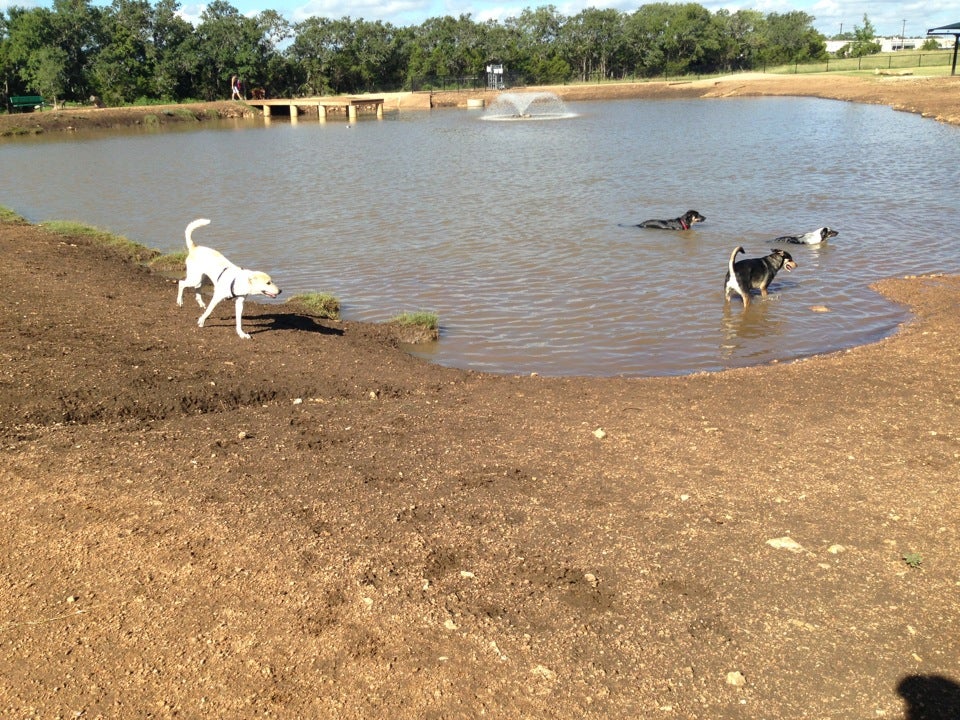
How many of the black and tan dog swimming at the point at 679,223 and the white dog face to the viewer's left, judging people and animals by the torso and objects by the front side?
0

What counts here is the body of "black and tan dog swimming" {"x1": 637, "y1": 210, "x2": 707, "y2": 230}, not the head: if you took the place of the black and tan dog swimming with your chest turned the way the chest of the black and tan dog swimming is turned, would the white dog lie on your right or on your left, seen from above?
on your right

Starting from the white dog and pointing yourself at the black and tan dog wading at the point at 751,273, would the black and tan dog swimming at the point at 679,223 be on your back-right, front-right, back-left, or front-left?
front-left

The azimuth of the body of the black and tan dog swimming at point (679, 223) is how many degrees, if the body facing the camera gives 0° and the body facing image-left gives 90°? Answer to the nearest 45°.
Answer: approximately 270°

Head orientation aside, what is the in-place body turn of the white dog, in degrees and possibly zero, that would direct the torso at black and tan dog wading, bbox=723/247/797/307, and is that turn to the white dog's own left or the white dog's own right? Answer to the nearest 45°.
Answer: approximately 45° to the white dog's own left

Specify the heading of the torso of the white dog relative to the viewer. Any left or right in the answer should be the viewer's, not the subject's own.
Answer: facing the viewer and to the right of the viewer

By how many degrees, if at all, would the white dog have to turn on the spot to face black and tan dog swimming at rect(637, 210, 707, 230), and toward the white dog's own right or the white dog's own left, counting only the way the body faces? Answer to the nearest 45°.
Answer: approximately 90° to the white dog's own left

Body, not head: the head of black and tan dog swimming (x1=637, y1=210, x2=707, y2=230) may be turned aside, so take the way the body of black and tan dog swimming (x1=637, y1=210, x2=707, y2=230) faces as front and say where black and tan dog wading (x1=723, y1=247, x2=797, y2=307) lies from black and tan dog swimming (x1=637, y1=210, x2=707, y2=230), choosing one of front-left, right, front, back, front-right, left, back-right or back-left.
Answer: right
